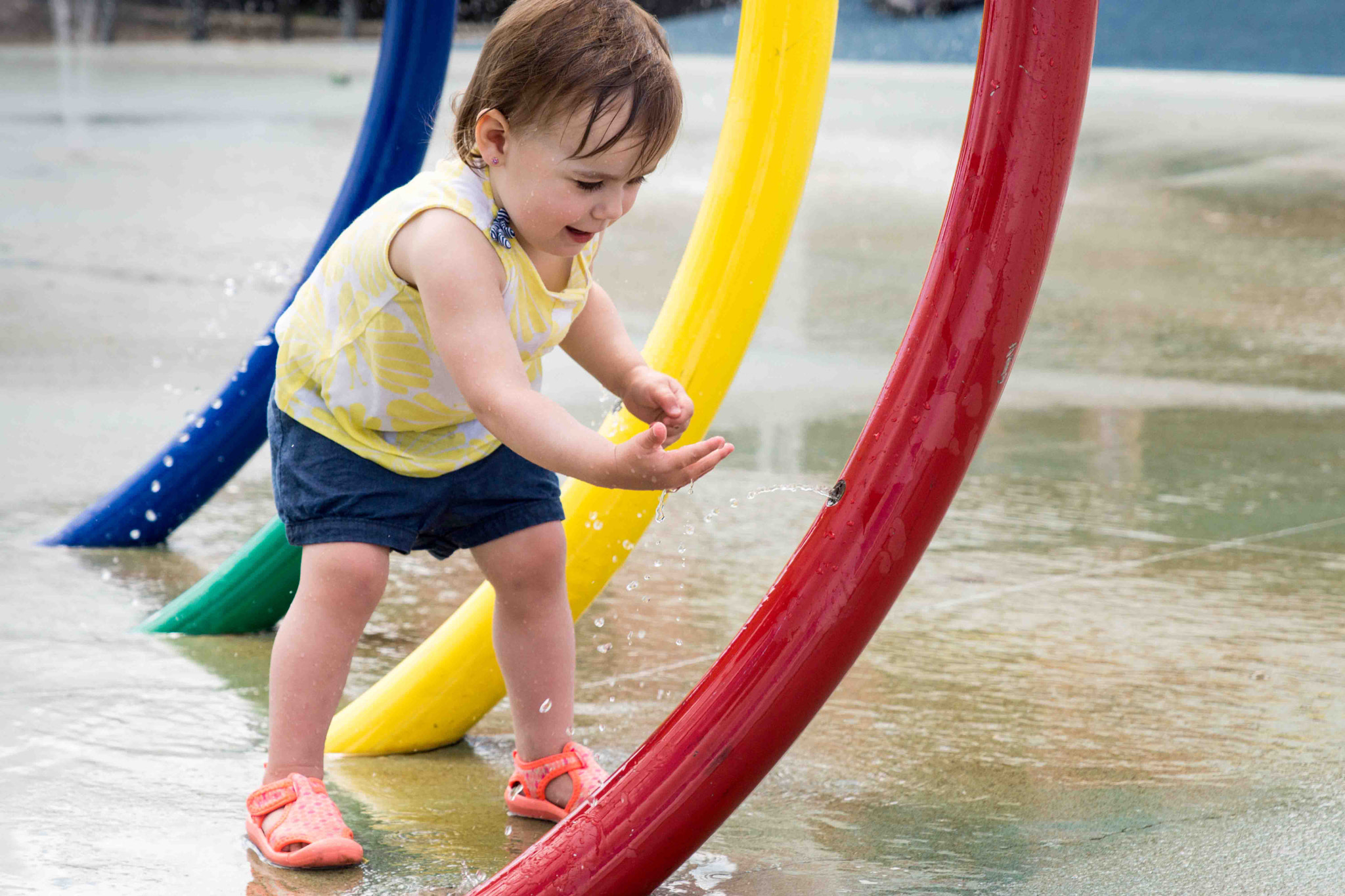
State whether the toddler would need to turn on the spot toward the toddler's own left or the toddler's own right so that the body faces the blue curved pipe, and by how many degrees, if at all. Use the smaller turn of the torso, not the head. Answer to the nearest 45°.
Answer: approximately 135° to the toddler's own left

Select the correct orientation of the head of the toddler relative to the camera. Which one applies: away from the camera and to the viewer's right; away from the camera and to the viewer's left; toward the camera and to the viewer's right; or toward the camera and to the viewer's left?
toward the camera and to the viewer's right

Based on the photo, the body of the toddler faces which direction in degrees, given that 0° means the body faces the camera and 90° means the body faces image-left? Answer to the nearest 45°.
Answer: approximately 315°

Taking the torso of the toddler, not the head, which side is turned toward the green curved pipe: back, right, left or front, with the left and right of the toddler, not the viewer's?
back

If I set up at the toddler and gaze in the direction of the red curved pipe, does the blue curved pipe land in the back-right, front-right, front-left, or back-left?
back-left
